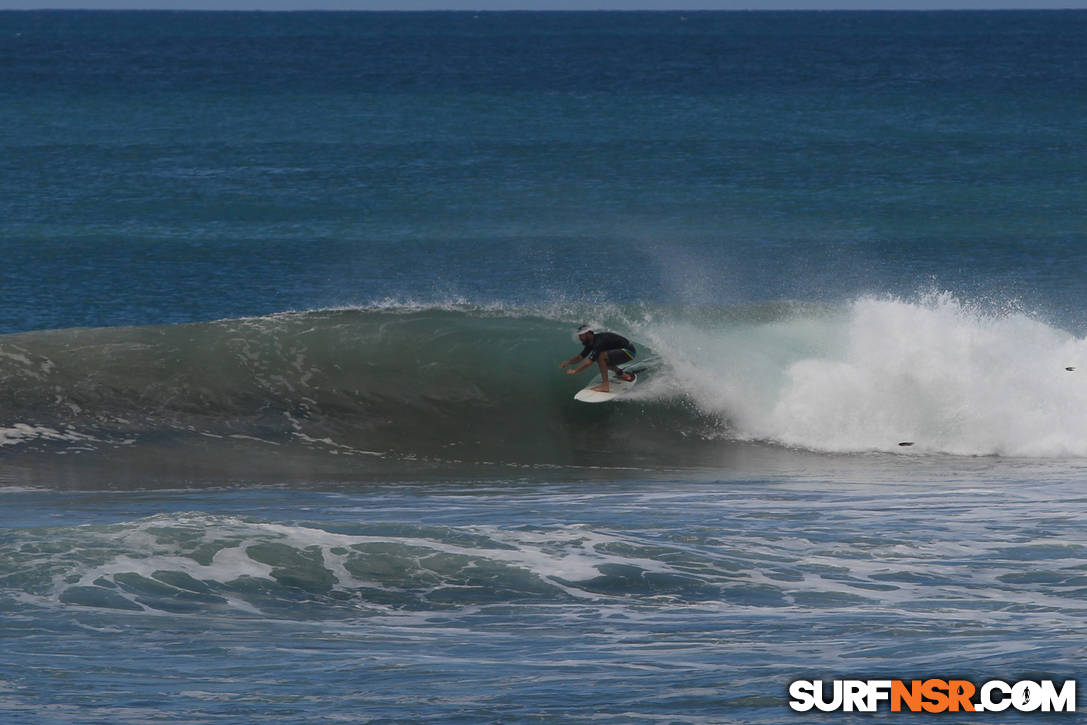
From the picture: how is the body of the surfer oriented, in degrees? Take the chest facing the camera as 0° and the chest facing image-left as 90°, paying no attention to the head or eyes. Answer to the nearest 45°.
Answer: approximately 90°
